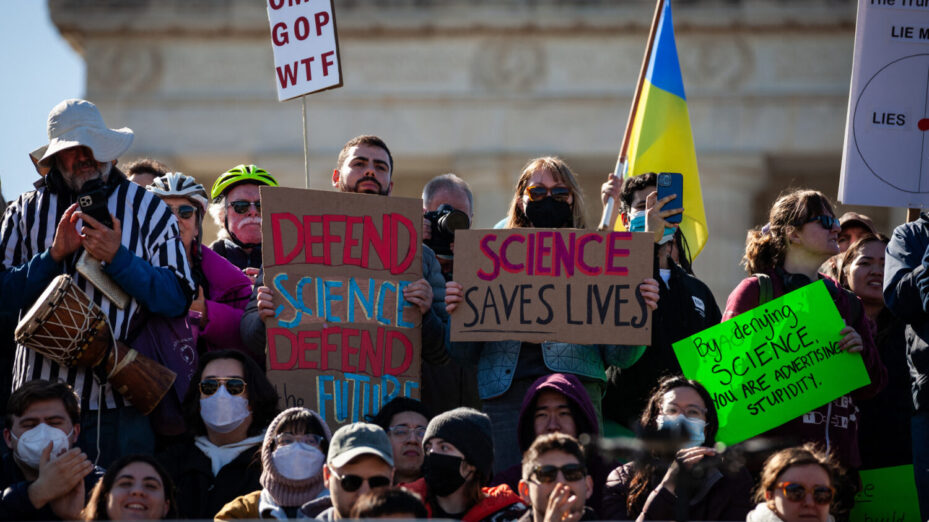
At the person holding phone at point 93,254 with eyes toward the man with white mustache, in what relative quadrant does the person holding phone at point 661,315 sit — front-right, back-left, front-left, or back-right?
front-right

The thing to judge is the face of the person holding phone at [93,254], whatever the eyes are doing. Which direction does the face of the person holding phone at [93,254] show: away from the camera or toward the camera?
toward the camera

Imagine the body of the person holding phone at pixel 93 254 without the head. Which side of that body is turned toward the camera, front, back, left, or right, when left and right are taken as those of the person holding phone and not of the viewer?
front

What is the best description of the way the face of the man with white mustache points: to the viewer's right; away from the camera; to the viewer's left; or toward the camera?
toward the camera

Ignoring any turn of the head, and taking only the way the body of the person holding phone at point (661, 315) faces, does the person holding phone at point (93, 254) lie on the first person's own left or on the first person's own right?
on the first person's own right

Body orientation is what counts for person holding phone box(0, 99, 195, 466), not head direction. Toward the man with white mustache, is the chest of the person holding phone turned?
no

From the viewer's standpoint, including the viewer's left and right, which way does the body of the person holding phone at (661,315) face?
facing the viewer

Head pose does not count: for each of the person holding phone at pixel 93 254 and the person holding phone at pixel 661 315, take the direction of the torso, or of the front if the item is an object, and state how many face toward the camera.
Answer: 2

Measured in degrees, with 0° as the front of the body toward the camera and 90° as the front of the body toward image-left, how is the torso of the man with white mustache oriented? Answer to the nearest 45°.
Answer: approximately 315°

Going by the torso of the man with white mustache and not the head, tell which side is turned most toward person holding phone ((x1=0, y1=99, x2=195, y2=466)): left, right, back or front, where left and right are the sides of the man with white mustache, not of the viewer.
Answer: right
